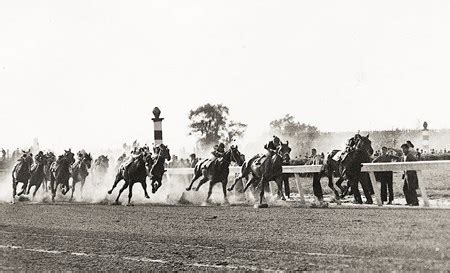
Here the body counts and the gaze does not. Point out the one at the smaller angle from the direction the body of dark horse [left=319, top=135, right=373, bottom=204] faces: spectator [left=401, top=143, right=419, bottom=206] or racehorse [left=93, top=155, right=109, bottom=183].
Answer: the spectator

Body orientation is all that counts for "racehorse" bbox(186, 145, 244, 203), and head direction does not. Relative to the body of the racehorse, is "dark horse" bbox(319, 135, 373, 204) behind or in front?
in front

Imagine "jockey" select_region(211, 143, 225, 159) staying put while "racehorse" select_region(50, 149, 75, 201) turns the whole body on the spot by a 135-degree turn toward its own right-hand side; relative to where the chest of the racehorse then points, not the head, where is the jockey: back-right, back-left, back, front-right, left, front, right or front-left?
back-left

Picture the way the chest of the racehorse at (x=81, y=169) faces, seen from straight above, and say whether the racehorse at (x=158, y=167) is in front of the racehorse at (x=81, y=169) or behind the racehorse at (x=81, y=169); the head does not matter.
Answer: in front

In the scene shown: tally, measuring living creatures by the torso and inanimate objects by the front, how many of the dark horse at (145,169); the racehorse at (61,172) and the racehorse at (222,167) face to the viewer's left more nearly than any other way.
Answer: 0

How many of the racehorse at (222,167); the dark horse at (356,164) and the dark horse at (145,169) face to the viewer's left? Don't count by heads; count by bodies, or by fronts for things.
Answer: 0

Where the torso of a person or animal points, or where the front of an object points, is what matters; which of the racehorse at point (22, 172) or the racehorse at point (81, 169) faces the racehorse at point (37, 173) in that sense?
the racehorse at point (22, 172)

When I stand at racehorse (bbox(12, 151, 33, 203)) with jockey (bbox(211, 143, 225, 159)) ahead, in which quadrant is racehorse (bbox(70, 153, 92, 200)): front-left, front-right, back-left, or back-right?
front-left

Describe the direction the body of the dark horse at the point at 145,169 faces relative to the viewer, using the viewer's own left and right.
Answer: facing the viewer and to the right of the viewer
